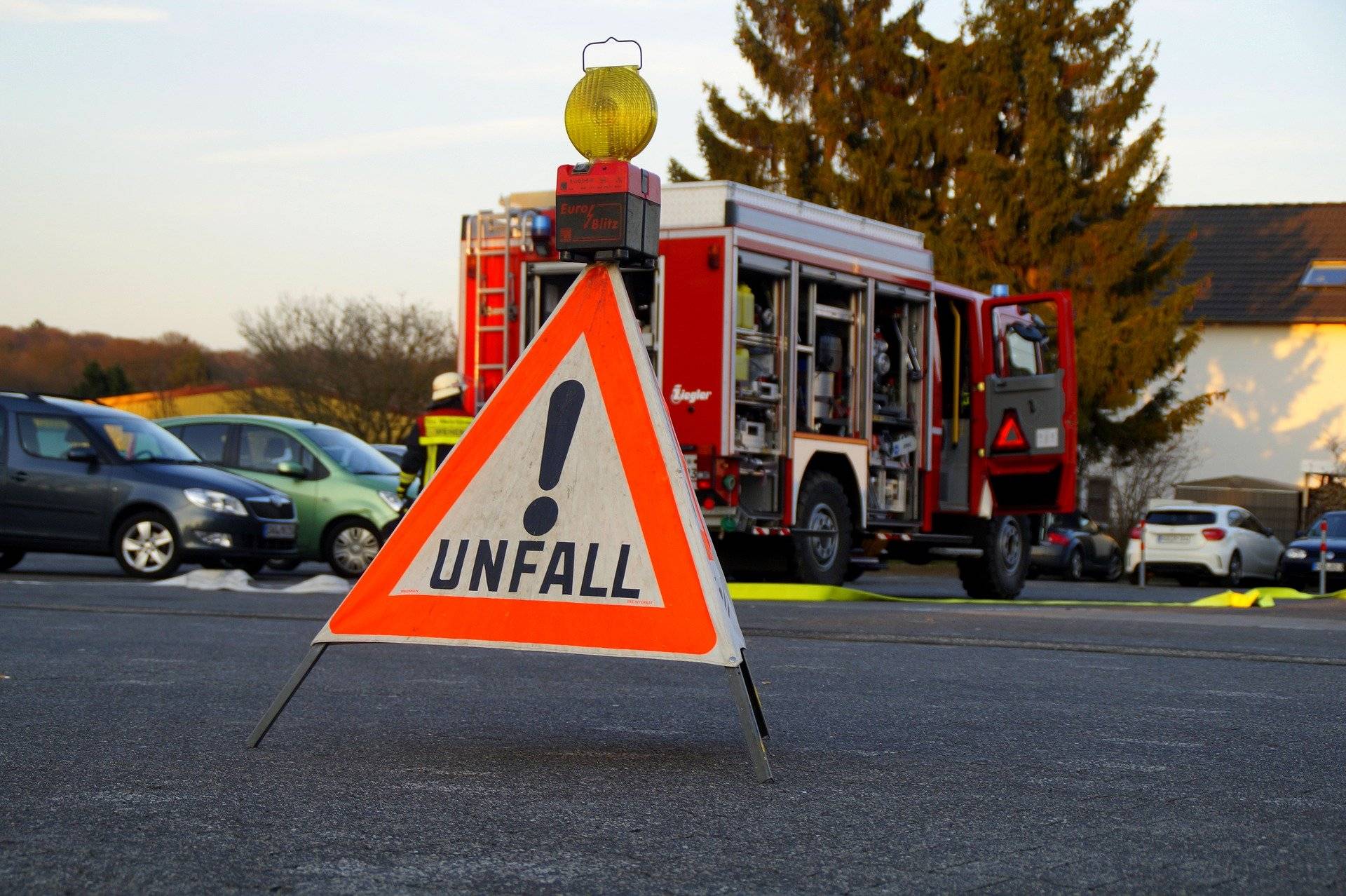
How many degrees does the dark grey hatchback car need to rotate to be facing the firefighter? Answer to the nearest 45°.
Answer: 0° — it already faces them

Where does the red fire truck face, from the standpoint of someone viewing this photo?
facing away from the viewer and to the right of the viewer

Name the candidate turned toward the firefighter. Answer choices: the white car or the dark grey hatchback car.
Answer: the dark grey hatchback car

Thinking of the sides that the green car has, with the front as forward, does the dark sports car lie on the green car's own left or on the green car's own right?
on the green car's own left

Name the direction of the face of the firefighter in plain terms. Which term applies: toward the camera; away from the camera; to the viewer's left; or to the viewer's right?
away from the camera

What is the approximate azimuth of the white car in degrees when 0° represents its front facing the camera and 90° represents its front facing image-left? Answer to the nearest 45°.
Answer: approximately 225°

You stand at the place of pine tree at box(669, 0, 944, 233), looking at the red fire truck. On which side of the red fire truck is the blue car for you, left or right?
left

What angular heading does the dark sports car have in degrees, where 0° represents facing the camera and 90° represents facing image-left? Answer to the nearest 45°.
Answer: approximately 225°

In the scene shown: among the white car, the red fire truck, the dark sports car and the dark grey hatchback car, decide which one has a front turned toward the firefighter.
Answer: the dark grey hatchback car
